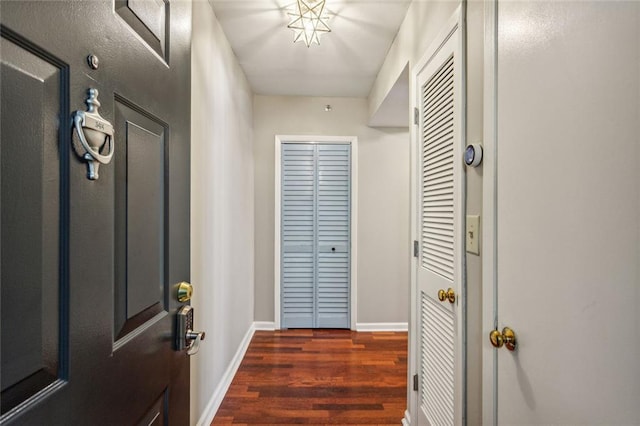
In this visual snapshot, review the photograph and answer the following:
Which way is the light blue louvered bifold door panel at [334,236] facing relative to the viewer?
toward the camera

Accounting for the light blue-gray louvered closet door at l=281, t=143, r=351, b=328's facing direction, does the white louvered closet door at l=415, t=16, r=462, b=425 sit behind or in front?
in front

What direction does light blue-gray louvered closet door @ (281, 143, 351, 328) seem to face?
toward the camera

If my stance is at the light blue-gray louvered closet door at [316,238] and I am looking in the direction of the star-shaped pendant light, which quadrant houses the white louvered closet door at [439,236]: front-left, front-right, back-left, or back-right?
front-left
